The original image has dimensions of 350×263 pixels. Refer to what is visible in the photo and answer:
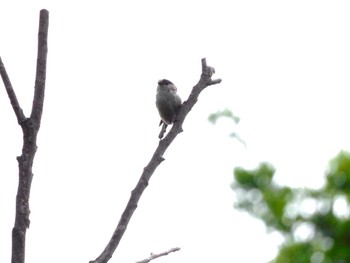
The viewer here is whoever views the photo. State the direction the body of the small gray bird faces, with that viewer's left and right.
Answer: facing the viewer and to the left of the viewer
